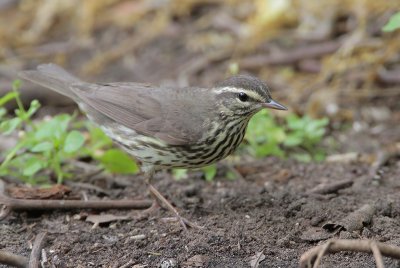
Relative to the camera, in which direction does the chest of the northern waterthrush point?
to the viewer's right

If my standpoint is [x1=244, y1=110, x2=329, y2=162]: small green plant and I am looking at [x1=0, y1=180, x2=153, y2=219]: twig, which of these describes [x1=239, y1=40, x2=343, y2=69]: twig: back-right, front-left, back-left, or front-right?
back-right

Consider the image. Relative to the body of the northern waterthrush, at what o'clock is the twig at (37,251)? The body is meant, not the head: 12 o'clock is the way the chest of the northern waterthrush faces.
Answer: The twig is roughly at 4 o'clock from the northern waterthrush.

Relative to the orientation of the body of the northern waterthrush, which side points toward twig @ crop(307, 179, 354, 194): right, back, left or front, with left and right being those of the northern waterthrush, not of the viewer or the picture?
front

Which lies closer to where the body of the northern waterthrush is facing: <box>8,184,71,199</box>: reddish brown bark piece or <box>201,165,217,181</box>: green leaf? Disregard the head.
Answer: the green leaf

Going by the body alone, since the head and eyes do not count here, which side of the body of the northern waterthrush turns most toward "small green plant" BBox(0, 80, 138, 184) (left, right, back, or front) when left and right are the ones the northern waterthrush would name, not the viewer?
back

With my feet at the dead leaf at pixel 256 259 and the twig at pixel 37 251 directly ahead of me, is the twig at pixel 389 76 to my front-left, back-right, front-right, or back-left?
back-right
